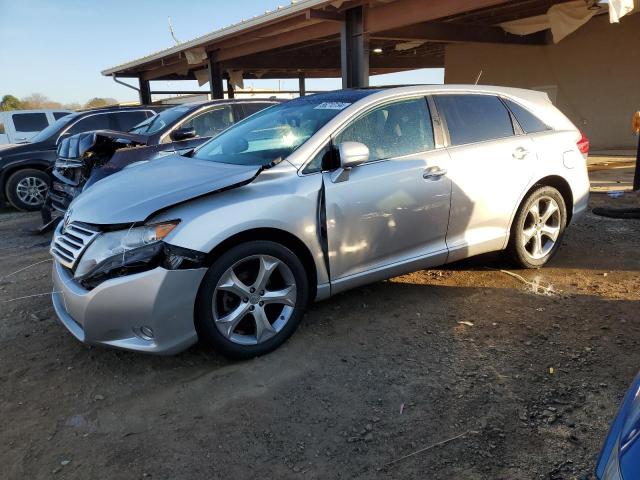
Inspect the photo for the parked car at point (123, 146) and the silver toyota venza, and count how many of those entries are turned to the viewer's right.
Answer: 0

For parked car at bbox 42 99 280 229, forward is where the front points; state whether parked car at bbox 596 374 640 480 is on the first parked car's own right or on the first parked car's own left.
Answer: on the first parked car's own left

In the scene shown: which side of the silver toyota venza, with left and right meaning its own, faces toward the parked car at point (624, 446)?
left

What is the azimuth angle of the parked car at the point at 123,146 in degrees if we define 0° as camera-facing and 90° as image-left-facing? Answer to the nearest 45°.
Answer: approximately 45°

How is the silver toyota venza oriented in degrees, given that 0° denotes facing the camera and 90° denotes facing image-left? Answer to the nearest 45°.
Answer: approximately 45°

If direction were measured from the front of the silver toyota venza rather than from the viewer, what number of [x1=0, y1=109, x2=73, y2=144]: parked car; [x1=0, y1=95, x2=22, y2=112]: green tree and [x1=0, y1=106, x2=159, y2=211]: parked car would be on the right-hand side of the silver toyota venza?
3

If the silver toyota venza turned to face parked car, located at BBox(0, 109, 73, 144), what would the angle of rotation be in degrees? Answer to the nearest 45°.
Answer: approximately 90° to its right

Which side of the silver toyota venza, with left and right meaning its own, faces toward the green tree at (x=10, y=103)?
right

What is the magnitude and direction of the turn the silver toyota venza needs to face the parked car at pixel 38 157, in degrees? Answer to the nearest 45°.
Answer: approximately 90° to its right

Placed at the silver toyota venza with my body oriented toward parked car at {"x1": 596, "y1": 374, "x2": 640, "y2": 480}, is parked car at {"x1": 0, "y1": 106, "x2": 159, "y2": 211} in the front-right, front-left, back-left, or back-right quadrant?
back-right

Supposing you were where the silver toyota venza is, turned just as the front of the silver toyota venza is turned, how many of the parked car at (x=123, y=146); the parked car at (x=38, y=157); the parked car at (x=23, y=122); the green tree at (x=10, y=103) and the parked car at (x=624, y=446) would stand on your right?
4

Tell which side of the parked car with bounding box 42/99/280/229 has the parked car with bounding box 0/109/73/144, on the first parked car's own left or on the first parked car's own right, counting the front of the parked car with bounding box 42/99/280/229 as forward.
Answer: on the first parked car's own right
